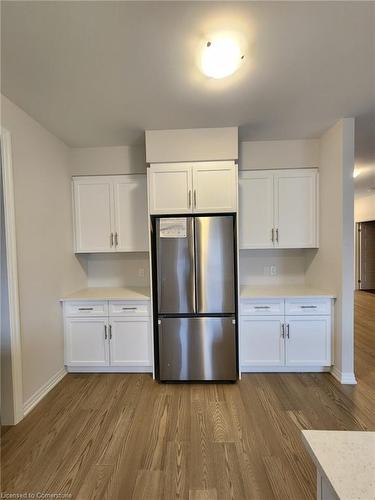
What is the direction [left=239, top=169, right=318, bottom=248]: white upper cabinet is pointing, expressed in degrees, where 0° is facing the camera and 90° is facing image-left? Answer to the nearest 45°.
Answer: approximately 0°

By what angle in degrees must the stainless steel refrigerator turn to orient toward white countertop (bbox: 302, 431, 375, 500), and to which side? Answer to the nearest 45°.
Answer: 0° — it already faces it

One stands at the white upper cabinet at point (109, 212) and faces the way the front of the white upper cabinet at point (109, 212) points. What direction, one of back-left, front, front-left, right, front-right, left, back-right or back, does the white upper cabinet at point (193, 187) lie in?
front-left

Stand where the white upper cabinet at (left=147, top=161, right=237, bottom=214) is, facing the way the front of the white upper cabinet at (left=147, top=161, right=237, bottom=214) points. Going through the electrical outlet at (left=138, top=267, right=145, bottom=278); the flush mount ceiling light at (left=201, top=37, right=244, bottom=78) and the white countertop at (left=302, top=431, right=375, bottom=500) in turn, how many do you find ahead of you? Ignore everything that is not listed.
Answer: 2

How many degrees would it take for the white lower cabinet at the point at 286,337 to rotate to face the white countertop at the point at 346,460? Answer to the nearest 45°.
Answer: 0° — it already faces it

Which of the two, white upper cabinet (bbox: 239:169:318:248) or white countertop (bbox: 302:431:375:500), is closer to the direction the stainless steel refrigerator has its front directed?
the white countertop
